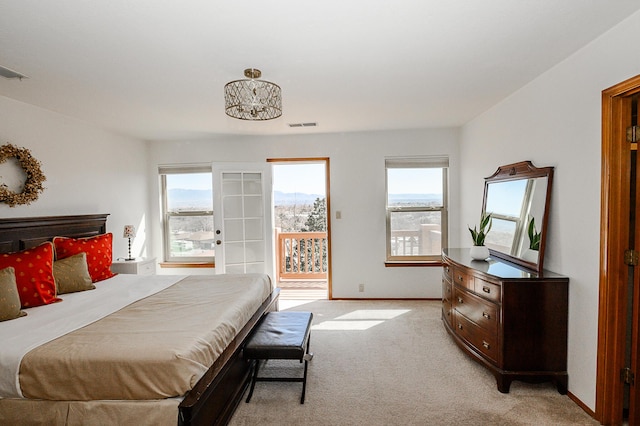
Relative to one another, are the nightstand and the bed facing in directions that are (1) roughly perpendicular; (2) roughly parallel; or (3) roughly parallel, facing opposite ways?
roughly parallel

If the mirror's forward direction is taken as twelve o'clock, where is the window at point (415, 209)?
The window is roughly at 3 o'clock from the mirror.

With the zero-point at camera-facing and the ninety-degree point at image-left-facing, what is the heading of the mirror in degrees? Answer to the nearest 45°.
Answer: approximately 45°

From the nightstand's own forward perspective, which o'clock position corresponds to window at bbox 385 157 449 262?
The window is roughly at 11 o'clock from the nightstand.

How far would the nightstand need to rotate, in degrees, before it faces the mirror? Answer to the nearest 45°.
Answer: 0° — it already faces it

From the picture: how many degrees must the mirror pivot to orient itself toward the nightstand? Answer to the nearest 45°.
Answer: approximately 45° to its right

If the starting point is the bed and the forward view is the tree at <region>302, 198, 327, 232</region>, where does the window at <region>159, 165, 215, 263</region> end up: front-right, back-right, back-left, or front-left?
front-left

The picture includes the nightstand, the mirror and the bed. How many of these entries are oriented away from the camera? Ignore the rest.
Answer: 0

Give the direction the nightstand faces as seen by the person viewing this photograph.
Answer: facing the viewer and to the right of the viewer

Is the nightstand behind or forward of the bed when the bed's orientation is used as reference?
behind

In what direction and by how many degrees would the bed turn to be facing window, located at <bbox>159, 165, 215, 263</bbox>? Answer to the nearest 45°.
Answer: approximately 135° to its left

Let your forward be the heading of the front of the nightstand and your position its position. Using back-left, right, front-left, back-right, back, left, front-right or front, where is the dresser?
front

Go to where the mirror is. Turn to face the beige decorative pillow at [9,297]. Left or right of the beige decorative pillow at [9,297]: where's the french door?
right

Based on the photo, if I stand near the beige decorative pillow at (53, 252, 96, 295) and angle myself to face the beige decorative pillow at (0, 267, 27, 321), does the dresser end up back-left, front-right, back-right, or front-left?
front-left

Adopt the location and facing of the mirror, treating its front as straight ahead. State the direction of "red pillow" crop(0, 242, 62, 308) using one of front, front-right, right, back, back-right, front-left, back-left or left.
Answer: front

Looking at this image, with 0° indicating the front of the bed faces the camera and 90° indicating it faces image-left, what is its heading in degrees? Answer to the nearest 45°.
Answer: approximately 315°

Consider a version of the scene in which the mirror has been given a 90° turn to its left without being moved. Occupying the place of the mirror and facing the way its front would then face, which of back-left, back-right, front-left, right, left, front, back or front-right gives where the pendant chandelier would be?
right

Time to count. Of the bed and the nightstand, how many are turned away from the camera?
0
